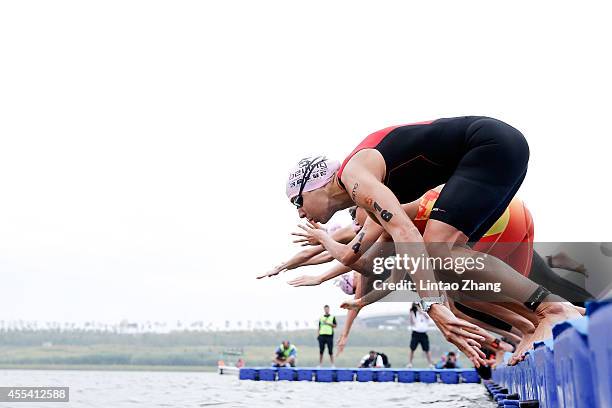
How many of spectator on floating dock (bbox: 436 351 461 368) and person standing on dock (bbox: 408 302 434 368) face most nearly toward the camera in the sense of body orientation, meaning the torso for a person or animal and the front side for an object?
2

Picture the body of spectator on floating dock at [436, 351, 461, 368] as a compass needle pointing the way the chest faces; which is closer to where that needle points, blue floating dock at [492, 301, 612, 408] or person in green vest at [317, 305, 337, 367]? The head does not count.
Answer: the blue floating dock

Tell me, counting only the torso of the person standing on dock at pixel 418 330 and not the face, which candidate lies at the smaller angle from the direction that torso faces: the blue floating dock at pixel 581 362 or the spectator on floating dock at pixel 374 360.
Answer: the blue floating dock

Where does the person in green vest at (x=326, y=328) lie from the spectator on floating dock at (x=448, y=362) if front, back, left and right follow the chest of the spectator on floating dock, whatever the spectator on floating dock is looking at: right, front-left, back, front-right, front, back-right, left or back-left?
right

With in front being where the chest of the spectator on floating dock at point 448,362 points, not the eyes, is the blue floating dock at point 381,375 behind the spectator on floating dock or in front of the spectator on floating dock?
in front

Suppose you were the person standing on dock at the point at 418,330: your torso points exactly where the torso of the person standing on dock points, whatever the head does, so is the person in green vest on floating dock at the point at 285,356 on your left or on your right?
on your right

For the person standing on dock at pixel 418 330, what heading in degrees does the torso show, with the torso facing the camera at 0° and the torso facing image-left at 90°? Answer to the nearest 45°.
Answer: approximately 0°

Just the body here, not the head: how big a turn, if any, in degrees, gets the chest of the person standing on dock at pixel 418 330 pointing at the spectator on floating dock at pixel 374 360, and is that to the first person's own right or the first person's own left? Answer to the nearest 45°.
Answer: approximately 135° to the first person's own right
